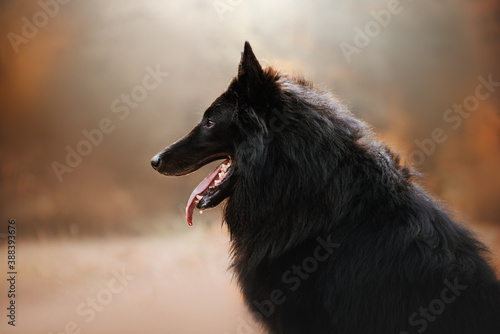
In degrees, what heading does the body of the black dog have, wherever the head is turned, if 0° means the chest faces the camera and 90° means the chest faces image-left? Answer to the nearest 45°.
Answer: approximately 90°
